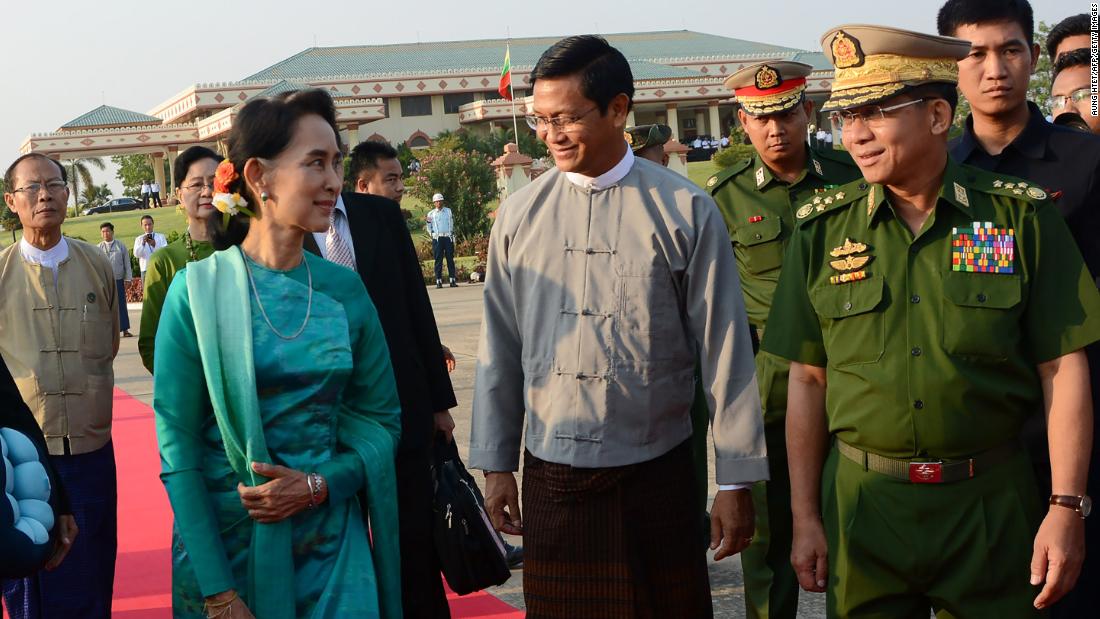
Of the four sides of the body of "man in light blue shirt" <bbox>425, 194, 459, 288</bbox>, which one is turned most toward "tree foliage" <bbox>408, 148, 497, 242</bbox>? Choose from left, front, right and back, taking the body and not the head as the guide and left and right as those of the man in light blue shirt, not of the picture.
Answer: back

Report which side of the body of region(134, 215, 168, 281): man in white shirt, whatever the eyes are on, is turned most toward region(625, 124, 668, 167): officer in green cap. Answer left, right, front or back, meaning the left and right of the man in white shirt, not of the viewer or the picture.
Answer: front

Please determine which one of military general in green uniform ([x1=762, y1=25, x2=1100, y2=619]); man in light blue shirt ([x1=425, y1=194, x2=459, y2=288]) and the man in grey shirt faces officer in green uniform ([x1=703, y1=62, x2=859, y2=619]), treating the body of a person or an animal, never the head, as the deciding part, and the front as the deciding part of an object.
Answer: the man in light blue shirt

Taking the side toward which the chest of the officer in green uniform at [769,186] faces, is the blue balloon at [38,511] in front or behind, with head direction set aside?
in front

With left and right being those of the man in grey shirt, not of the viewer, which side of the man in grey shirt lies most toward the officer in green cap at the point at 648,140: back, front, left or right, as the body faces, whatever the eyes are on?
back

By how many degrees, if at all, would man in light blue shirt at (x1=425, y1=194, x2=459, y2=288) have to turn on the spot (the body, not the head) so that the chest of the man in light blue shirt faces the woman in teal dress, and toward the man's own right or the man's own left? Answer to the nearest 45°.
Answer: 0° — they already face them

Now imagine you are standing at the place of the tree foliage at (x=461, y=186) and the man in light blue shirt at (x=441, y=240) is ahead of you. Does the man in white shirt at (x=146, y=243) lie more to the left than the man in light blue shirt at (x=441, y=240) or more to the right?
right

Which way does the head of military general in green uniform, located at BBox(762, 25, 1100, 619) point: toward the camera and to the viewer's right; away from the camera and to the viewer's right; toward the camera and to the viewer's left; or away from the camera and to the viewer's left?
toward the camera and to the viewer's left

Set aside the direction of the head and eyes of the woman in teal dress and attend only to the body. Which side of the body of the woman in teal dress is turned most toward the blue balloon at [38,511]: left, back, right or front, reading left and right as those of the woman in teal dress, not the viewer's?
right

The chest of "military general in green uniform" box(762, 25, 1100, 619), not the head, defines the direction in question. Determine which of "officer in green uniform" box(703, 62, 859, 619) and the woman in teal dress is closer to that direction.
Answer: the woman in teal dress

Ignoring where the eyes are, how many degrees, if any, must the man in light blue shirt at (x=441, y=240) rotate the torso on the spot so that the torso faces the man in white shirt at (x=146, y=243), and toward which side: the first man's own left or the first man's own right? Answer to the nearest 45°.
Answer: approximately 90° to the first man's own right
